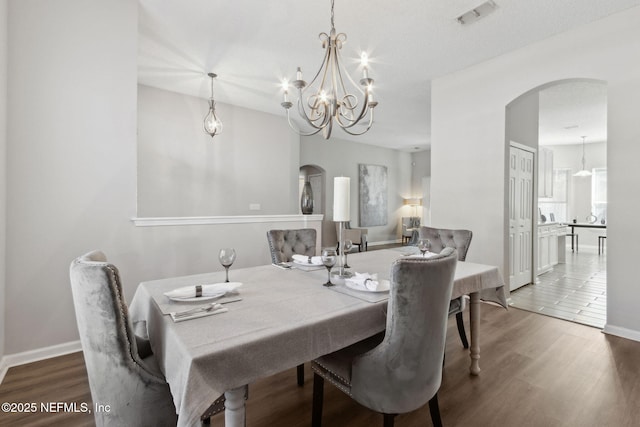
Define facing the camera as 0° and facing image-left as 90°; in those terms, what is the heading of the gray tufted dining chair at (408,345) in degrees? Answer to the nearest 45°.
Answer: approximately 135°

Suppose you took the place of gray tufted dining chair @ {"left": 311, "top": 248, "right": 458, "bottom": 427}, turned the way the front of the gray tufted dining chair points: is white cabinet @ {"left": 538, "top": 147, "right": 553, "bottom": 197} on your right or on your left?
on your right

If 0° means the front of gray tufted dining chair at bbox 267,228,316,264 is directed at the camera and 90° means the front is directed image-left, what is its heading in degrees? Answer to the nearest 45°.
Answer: approximately 315°

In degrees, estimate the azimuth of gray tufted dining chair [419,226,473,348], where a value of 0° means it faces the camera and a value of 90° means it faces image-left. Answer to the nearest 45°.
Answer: approximately 45°

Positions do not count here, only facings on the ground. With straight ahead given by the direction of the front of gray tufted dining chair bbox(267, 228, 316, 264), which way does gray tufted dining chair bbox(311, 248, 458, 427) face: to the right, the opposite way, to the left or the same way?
the opposite way

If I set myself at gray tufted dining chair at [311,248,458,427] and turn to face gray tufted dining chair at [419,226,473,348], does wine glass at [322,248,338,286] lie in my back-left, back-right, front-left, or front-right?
front-left

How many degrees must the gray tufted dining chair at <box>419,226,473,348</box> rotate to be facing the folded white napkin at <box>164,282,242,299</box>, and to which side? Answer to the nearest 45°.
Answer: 0° — it already faces it

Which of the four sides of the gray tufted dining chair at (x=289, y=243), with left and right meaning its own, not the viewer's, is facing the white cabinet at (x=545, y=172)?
left

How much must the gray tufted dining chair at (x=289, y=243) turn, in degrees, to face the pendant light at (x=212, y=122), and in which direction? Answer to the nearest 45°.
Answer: approximately 180°

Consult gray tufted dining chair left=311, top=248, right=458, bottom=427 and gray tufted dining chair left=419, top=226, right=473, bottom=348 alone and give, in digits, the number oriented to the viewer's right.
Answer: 0

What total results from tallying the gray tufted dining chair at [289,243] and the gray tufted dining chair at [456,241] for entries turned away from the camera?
0

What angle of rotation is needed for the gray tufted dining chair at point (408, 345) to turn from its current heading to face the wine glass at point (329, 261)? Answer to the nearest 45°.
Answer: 0° — it already faces it

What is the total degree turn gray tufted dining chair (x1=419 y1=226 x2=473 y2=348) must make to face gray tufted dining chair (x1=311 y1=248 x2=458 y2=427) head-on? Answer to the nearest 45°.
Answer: approximately 45° to its left

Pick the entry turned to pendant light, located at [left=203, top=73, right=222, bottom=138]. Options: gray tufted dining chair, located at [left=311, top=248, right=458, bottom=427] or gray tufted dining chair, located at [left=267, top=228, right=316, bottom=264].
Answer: gray tufted dining chair, located at [left=311, top=248, right=458, bottom=427]
